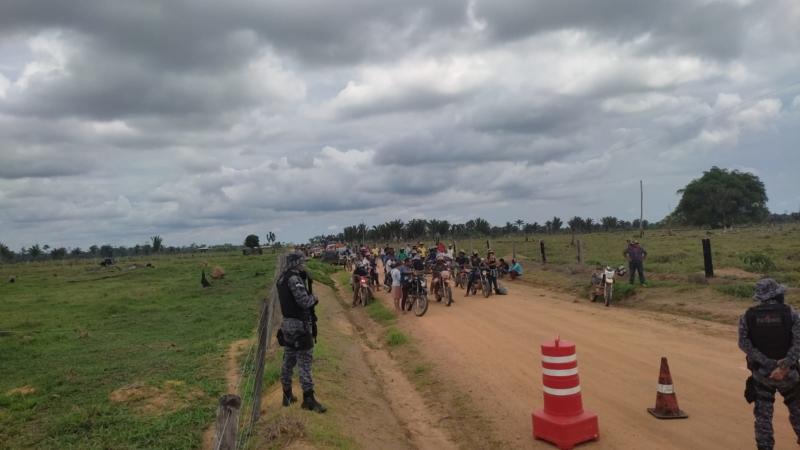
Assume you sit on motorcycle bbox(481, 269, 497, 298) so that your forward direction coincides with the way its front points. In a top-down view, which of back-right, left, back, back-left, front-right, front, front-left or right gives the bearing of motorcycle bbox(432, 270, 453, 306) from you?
front-right

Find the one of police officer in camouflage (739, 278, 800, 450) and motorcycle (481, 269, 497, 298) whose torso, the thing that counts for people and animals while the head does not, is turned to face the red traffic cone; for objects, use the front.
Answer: the motorcycle

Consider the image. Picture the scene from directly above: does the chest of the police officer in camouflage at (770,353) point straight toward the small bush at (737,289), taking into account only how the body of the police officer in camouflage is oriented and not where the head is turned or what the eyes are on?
yes

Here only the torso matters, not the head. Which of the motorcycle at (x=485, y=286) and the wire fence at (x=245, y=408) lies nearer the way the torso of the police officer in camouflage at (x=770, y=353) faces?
the motorcycle

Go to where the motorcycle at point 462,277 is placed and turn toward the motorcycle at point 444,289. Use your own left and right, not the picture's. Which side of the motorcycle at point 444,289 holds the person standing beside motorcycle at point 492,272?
left

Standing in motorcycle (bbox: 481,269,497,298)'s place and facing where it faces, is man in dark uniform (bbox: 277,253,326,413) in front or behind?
in front

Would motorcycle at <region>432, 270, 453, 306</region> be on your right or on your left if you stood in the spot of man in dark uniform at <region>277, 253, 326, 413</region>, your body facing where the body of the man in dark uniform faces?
on your left

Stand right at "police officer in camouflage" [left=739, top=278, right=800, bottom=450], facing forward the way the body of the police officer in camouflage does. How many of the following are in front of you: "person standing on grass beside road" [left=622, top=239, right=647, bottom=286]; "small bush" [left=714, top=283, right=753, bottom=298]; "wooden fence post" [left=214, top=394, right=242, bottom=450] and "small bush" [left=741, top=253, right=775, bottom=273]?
3
